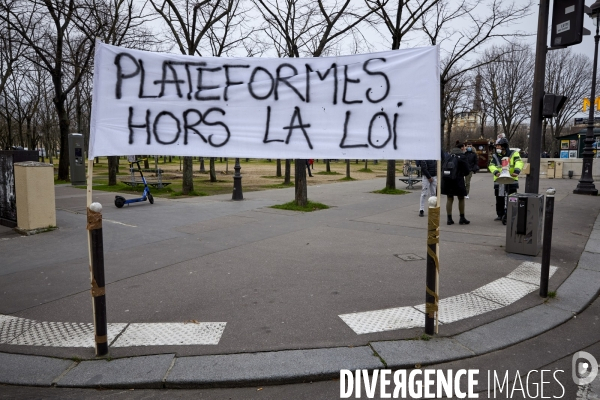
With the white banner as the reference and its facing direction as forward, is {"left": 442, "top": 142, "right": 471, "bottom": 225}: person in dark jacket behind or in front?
behind

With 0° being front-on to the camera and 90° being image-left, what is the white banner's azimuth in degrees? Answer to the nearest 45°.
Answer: approximately 0°

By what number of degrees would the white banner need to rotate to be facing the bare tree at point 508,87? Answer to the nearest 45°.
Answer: approximately 135° to its left

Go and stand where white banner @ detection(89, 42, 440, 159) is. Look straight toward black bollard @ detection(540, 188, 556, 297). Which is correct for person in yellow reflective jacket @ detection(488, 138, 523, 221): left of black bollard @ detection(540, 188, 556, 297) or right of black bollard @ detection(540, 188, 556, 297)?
left

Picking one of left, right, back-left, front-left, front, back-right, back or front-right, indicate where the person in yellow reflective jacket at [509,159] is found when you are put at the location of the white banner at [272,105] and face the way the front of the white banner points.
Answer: back-left

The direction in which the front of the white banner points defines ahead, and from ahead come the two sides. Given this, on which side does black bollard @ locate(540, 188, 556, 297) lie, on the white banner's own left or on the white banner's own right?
on the white banner's own left

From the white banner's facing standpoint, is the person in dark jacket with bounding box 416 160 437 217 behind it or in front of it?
behind
